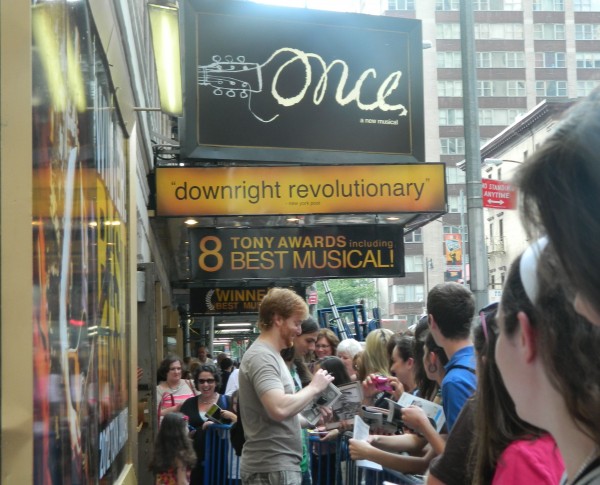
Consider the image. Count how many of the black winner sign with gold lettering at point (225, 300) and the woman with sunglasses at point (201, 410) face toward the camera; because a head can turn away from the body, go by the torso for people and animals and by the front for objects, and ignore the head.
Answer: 2

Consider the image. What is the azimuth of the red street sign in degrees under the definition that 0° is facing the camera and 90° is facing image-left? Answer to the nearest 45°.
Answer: approximately 0°

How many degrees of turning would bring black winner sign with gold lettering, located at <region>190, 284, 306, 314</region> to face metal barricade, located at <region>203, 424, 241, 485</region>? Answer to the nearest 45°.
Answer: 0° — it already faces it

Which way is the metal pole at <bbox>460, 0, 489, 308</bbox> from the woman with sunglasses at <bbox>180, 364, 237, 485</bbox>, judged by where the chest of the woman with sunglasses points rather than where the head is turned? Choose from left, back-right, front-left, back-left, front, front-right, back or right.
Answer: left

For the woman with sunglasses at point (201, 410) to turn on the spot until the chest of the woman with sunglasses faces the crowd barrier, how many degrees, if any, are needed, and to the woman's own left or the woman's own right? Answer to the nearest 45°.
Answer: approximately 45° to the woman's own left

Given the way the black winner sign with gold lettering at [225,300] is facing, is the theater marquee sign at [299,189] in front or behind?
in front
